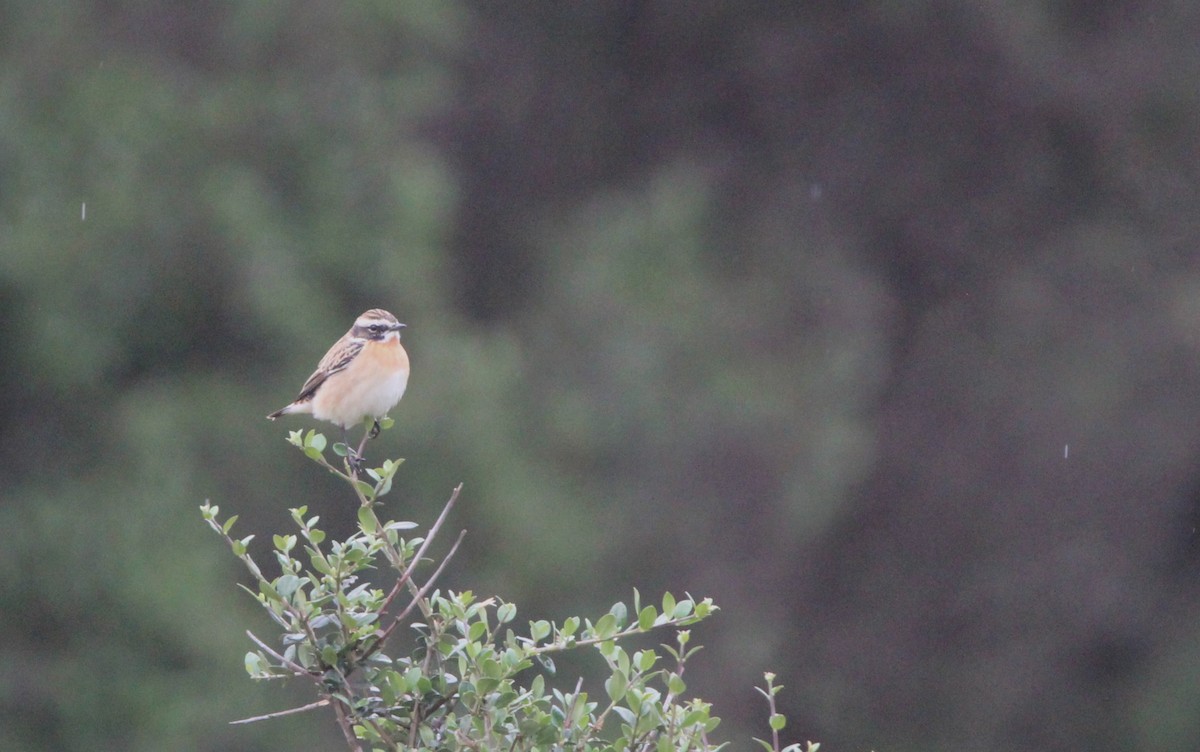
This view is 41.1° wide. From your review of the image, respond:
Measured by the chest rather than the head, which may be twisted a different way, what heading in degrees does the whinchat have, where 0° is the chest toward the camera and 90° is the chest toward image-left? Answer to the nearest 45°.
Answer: approximately 315°
